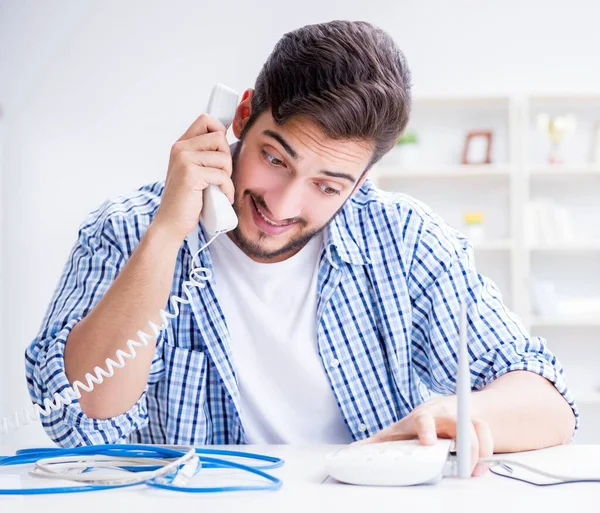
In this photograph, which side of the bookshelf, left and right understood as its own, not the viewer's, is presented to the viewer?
front

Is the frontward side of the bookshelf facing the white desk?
yes

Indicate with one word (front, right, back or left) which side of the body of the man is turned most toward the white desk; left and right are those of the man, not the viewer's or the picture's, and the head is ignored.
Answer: front

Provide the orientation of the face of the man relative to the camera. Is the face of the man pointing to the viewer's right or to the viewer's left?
to the viewer's right

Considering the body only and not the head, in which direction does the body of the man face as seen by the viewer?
toward the camera

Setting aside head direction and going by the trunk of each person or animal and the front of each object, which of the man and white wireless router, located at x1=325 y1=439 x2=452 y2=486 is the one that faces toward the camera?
the man

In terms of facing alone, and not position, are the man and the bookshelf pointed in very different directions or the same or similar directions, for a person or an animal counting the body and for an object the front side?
same or similar directions

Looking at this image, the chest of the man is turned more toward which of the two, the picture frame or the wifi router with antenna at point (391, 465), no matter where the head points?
the wifi router with antenna

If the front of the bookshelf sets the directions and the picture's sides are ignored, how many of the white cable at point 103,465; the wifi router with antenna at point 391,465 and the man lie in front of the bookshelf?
3

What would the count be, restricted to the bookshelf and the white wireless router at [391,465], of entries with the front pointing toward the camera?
1
